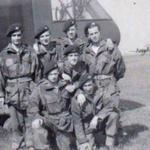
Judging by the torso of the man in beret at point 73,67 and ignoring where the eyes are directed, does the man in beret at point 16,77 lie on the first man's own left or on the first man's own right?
on the first man's own right

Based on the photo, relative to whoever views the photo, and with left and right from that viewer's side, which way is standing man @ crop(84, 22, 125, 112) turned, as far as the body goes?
facing the viewer and to the left of the viewer

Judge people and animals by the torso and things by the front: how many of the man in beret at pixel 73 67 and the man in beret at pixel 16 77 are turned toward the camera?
2

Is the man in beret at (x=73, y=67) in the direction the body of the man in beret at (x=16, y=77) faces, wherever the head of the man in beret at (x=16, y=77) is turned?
no

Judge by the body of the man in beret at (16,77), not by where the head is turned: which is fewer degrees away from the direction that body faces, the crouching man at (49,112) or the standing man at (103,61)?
the crouching man

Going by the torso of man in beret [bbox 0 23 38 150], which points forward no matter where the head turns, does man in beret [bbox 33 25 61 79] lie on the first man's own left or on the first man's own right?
on the first man's own left

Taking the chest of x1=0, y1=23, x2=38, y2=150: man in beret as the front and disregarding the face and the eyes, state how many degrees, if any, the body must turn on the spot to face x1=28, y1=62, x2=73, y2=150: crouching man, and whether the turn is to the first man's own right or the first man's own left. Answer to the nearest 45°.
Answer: approximately 45° to the first man's own left

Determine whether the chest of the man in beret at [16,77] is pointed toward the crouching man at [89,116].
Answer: no

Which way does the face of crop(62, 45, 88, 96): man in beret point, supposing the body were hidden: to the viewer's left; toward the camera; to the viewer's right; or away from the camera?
toward the camera

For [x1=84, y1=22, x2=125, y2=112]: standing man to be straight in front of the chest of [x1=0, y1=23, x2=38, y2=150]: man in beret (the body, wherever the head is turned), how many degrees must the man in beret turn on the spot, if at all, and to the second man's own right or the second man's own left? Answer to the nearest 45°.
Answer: approximately 90° to the second man's own left

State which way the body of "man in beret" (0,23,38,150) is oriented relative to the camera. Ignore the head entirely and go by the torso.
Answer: toward the camera

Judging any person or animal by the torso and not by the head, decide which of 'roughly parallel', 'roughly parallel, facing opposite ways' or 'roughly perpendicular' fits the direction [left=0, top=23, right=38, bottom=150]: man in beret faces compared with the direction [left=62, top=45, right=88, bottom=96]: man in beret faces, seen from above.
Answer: roughly parallel

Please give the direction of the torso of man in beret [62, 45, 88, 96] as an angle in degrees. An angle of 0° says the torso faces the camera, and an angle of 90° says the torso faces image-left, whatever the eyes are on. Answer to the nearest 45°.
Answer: approximately 0°
